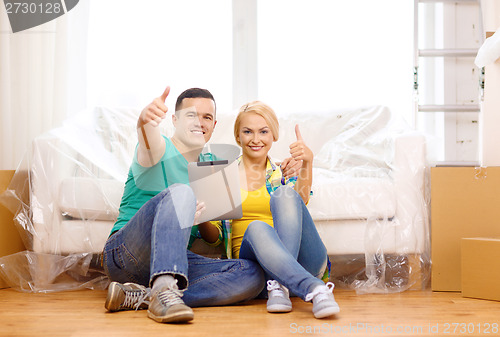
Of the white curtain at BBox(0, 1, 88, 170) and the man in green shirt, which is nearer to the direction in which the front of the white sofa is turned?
the man in green shirt

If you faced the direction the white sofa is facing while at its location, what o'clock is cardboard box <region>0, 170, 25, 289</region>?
The cardboard box is roughly at 3 o'clock from the white sofa.

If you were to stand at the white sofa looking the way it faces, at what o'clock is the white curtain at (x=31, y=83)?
The white curtain is roughly at 4 o'clock from the white sofa.

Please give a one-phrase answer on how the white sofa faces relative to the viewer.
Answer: facing the viewer
